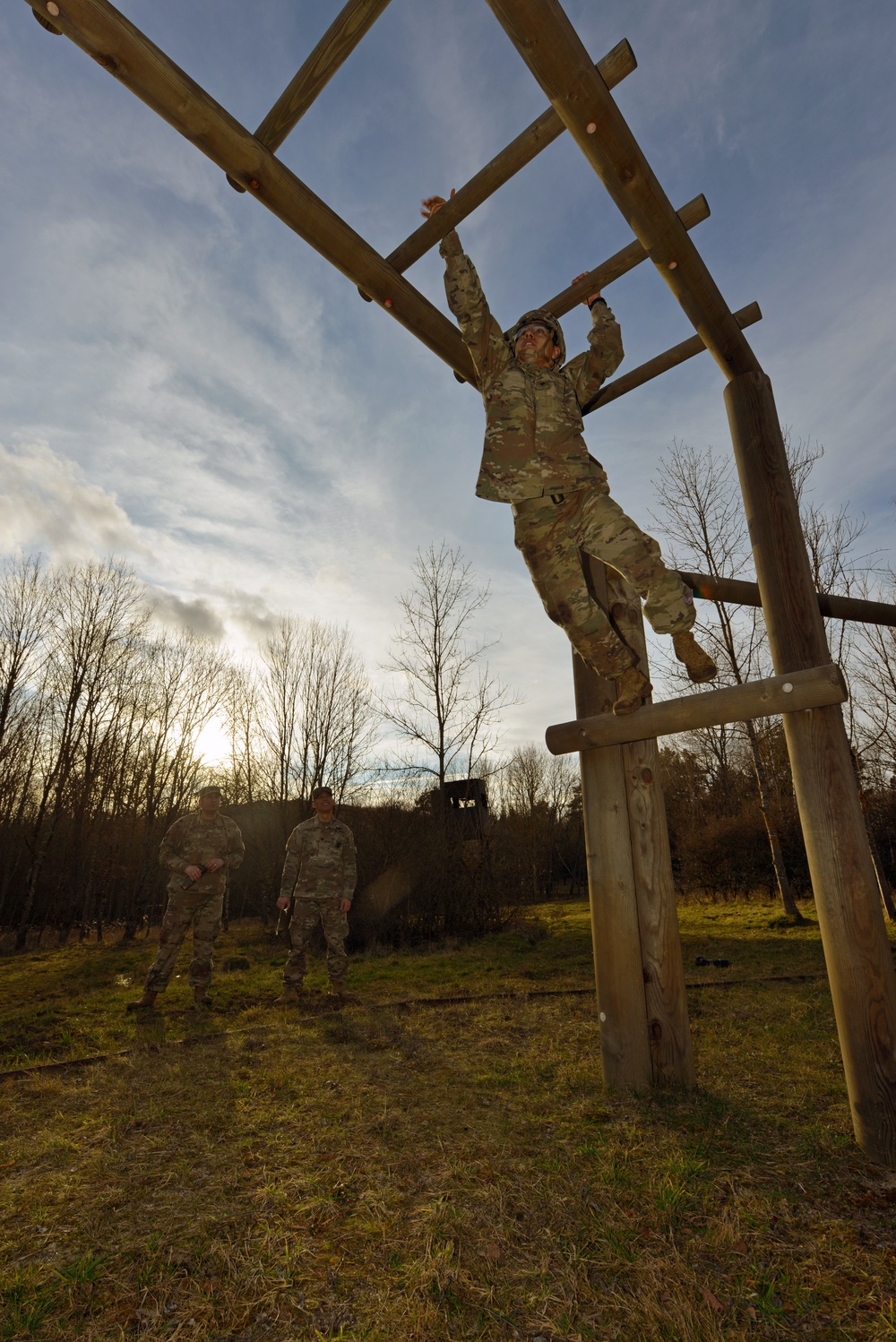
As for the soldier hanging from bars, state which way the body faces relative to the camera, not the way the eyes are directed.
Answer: toward the camera

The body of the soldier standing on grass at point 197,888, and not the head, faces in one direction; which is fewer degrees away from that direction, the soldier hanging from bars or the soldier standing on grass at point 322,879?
the soldier hanging from bars

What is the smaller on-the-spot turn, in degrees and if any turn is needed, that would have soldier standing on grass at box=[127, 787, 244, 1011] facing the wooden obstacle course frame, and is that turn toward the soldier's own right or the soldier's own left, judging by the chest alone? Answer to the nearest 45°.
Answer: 0° — they already face it

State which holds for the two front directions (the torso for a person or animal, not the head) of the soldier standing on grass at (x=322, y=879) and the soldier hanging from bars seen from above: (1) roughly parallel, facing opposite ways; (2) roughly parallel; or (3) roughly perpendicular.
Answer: roughly parallel

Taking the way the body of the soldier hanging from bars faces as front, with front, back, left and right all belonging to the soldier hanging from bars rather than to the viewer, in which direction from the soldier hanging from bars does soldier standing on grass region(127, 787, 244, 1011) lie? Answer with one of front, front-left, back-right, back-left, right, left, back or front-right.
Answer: back-right

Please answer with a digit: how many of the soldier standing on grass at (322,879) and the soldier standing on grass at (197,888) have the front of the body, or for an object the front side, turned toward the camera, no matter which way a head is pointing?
2

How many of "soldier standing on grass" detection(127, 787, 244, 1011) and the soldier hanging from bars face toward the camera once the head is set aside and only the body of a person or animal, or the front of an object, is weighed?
2

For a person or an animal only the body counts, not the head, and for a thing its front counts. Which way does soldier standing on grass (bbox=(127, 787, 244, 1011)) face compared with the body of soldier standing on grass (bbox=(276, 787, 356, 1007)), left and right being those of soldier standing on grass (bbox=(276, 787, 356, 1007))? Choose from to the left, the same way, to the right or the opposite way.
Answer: the same way

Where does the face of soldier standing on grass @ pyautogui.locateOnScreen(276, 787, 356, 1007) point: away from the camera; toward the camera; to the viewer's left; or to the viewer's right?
toward the camera

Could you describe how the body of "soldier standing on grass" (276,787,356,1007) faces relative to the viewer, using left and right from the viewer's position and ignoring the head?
facing the viewer

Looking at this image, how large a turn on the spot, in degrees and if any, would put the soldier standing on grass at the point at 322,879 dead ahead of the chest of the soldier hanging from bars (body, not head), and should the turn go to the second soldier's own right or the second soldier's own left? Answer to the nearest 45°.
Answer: approximately 135° to the second soldier's own right

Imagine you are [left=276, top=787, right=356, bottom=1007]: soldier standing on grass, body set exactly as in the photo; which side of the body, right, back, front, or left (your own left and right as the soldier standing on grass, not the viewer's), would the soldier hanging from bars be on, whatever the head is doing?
front

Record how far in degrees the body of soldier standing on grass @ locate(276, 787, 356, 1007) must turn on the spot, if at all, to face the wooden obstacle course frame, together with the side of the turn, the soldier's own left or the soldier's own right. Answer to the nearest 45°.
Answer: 0° — they already face it

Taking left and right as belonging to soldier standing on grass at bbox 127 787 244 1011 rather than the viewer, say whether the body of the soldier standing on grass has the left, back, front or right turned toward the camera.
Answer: front
